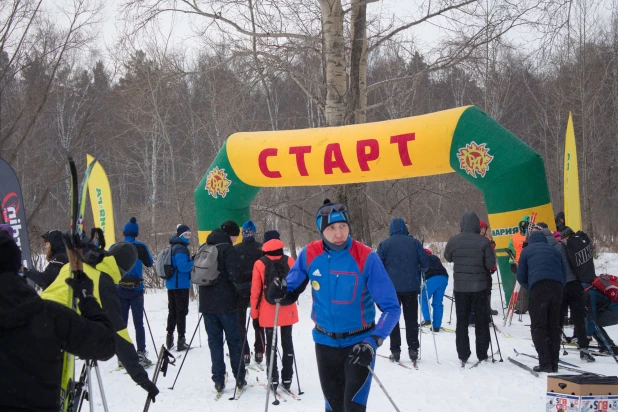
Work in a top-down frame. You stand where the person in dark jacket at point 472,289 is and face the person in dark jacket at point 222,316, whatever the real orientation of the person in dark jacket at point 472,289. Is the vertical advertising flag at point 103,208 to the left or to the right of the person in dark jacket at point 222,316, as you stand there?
right

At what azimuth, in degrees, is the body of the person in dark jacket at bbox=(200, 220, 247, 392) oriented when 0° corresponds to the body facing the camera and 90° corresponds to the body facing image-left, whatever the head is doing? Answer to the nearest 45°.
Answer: approximately 225°

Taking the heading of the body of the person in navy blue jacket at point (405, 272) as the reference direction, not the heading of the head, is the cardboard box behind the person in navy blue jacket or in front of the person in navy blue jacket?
behind

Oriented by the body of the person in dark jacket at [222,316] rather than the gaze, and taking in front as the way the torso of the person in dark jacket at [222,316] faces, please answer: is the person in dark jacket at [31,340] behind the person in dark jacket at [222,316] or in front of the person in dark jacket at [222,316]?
behind

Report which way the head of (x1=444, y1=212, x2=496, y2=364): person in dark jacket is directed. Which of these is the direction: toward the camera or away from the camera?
away from the camera

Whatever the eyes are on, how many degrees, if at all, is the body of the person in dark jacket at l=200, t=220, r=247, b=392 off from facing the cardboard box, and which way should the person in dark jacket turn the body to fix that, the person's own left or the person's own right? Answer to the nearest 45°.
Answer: approximately 90° to the person's own right

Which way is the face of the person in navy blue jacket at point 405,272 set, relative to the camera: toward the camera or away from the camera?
away from the camera

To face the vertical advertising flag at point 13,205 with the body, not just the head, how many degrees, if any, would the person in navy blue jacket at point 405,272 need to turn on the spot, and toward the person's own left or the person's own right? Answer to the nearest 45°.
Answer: approximately 90° to the person's own left

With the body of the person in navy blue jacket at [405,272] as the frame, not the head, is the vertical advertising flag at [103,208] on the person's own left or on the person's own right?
on the person's own left

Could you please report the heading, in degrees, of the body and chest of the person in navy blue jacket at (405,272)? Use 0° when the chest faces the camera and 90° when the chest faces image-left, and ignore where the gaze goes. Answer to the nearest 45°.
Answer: approximately 180°

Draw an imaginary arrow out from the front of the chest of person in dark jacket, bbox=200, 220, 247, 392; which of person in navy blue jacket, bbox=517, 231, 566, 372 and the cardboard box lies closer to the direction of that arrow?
the person in navy blue jacket

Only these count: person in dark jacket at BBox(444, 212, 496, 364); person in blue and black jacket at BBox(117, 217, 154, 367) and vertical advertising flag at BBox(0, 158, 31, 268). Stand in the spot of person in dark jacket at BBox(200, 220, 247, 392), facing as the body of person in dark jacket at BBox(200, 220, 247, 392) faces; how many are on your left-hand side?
2

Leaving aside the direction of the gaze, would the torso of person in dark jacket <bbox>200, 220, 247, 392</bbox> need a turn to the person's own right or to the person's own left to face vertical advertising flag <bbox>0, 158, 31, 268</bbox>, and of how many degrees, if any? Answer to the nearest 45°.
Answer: approximately 90° to the person's own left

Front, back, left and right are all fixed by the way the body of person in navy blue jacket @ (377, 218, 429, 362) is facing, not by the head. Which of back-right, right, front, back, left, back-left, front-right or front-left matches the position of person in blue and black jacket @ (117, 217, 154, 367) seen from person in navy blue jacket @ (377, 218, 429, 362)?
left
